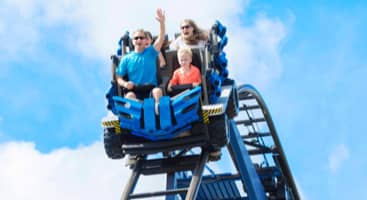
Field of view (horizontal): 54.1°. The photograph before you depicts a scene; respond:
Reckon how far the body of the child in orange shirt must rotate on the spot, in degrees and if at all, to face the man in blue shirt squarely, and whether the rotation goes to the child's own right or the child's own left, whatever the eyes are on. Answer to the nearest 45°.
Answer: approximately 90° to the child's own right

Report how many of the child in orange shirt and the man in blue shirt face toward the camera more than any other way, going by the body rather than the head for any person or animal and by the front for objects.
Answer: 2

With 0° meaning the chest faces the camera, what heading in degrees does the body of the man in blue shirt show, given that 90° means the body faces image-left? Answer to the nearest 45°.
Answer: approximately 0°
